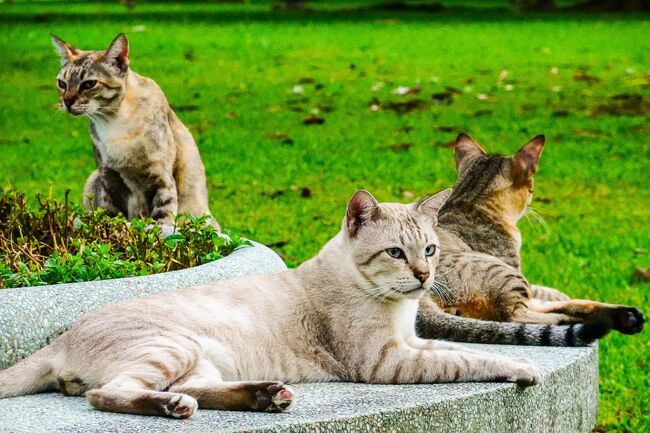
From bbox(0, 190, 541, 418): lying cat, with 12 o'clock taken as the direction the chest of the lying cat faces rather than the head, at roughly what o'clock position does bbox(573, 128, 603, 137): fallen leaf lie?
The fallen leaf is roughly at 10 o'clock from the lying cat.

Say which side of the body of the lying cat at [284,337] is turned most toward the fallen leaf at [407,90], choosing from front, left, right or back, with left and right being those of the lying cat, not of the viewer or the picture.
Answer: left

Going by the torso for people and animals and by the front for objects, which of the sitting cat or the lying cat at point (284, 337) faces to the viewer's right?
the lying cat

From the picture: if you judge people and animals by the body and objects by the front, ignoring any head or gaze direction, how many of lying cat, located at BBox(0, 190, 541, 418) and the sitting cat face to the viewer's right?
1

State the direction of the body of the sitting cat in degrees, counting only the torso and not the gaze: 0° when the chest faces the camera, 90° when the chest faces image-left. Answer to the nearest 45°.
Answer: approximately 45°

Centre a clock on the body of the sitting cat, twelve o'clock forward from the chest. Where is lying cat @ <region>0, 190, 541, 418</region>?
The lying cat is roughly at 10 o'clock from the sitting cat.

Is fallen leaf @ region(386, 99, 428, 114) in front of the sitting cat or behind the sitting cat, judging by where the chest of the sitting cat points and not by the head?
behind

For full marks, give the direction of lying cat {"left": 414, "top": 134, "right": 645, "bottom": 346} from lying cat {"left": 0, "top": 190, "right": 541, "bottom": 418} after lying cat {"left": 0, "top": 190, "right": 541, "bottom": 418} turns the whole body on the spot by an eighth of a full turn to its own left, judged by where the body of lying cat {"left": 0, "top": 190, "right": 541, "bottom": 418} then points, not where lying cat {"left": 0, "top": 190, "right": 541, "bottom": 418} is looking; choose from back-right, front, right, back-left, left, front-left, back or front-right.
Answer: front

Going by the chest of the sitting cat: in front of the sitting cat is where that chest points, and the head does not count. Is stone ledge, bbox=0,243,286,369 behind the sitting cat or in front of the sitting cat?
in front

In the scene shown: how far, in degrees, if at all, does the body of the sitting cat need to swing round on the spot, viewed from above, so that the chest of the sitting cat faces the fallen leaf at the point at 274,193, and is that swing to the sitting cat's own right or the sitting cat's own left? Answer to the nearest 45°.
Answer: approximately 180°

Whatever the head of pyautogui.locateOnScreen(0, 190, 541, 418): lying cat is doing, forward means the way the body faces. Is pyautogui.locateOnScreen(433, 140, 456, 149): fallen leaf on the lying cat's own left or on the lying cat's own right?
on the lying cat's own left

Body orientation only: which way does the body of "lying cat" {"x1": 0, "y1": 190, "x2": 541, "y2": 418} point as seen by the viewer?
to the viewer's right

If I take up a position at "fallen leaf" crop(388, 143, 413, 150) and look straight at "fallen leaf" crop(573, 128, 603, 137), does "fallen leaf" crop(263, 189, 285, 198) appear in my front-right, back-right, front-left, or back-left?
back-right

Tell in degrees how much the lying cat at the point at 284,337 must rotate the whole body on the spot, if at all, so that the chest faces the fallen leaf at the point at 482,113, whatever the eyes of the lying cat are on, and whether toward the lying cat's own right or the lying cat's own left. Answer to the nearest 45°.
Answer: approximately 90° to the lying cat's own left
